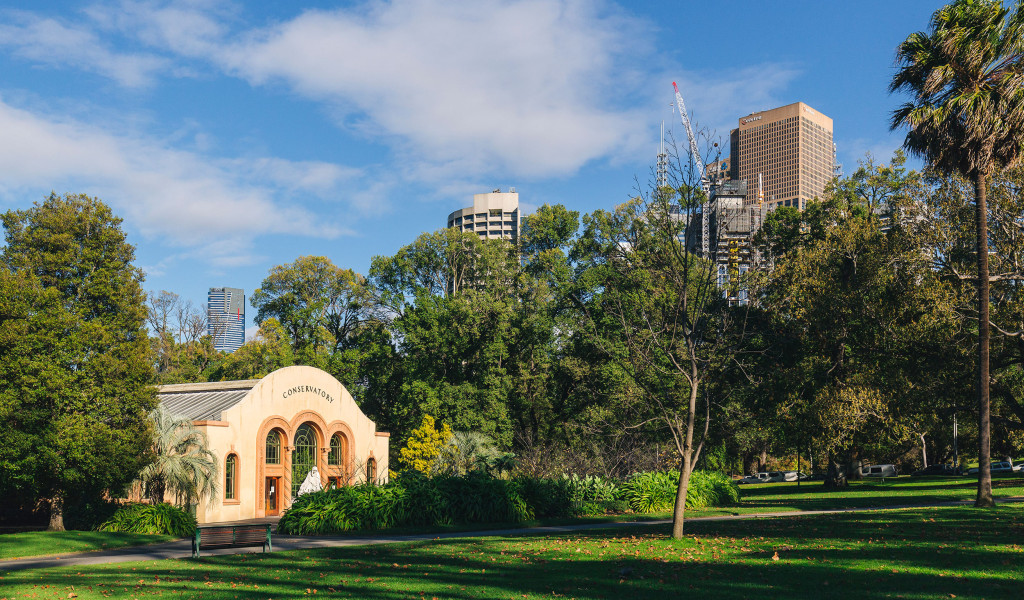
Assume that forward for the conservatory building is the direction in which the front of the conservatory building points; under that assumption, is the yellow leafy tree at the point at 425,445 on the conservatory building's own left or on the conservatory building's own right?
on the conservatory building's own left

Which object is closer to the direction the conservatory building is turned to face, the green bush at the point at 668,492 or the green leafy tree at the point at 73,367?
the green bush

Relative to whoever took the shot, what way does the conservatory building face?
facing the viewer and to the right of the viewer

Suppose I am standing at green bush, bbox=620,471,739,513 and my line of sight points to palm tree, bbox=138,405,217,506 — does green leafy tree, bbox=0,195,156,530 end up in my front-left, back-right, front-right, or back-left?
front-left

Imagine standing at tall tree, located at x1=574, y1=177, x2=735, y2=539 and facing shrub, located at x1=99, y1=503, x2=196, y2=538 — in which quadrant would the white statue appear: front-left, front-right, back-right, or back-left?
front-right
